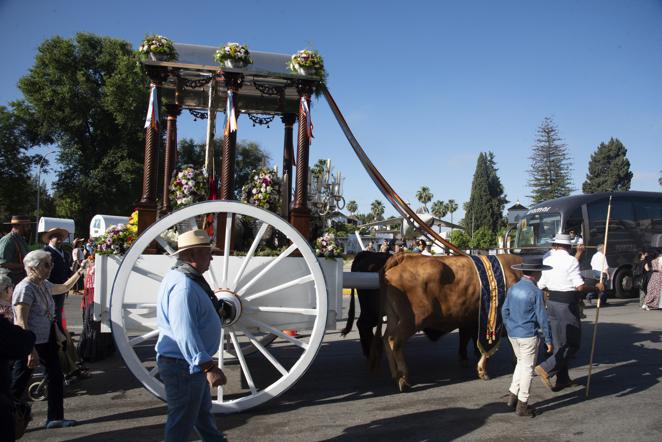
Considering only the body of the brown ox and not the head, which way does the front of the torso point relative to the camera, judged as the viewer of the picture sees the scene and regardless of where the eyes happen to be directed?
to the viewer's right

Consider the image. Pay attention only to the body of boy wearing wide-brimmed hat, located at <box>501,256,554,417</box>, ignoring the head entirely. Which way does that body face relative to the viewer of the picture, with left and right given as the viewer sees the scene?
facing away from the viewer and to the right of the viewer

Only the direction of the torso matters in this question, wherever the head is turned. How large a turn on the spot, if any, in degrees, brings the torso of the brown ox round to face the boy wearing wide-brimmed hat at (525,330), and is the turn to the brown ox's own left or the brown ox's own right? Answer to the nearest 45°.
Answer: approximately 45° to the brown ox's own right

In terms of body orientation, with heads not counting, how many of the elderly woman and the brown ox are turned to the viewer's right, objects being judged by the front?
2

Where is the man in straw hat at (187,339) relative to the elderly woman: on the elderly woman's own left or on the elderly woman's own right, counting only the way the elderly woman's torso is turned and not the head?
on the elderly woman's own right

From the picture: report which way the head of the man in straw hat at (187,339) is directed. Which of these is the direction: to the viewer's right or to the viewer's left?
to the viewer's right

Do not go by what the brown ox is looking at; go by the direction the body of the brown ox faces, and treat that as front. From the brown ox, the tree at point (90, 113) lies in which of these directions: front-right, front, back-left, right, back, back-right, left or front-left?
back-left

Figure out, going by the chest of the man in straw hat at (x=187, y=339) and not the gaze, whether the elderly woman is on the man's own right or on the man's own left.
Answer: on the man's own left

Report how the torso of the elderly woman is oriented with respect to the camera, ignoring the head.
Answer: to the viewer's right

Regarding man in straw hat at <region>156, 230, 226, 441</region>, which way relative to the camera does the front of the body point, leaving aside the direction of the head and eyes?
to the viewer's right

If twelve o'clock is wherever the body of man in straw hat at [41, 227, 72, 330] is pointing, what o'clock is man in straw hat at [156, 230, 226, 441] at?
man in straw hat at [156, 230, 226, 441] is roughly at 1 o'clock from man in straw hat at [41, 227, 72, 330].

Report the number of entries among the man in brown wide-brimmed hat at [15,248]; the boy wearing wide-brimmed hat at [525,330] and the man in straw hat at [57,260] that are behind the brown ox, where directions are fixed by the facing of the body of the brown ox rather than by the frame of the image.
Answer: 2
